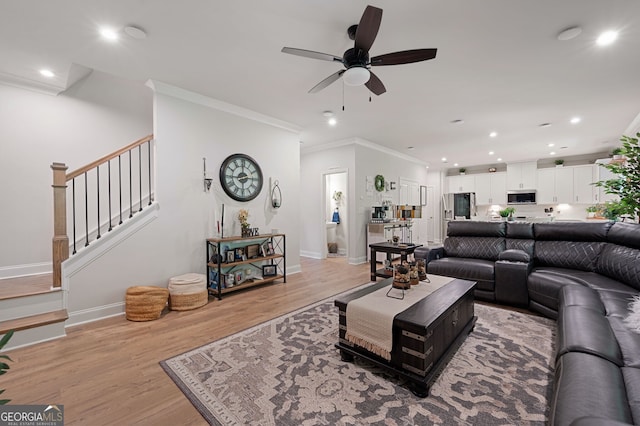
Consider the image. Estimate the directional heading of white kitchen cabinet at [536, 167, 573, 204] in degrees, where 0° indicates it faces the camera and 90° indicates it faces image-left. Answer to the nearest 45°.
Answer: approximately 0°

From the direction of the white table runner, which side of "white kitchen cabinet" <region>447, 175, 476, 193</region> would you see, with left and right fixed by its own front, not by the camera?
front

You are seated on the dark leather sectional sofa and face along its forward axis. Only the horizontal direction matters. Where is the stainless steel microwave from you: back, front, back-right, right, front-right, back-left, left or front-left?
back-right

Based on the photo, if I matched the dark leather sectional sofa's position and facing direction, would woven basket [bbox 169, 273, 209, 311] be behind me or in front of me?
in front

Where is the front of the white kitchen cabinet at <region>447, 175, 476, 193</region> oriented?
toward the camera

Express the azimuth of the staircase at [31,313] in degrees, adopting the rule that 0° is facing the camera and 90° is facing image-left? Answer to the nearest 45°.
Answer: approximately 315°

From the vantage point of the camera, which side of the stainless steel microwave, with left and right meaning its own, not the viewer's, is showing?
front

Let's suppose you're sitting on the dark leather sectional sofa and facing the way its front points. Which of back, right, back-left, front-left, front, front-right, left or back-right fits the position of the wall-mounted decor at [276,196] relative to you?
front-right

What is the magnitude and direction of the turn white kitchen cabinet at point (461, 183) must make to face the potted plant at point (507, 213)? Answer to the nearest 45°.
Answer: approximately 45° to its left

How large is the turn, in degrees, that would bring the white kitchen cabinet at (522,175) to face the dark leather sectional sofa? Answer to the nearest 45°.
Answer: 0° — it already faces it

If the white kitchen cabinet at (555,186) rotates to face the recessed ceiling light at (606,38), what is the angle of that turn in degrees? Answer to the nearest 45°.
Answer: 0° — it already faces it

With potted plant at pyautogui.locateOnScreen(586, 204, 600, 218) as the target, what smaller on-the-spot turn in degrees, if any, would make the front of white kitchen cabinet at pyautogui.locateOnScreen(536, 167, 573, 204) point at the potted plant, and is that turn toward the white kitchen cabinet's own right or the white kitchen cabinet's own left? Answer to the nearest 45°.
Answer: approximately 45° to the white kitchen cabinet's own left

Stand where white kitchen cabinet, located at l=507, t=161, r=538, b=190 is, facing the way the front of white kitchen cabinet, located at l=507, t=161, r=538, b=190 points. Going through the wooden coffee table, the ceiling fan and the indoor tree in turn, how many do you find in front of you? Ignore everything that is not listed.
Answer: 3
